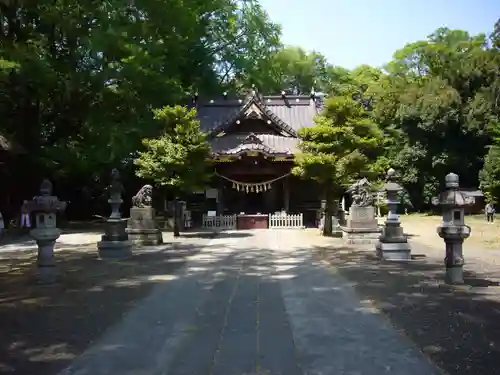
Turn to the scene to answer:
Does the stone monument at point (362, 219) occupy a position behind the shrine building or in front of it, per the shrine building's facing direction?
in front

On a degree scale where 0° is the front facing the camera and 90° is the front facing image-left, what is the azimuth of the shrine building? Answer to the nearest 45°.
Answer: approximately 0°

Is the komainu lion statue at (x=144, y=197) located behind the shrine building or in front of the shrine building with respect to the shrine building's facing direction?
in front

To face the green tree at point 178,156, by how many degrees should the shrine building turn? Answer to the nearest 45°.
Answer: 0° — it already faces it

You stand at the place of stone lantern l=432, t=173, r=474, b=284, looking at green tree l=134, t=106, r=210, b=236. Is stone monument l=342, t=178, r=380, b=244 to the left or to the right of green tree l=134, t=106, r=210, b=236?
right

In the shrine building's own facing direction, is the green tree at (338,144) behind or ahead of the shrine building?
ahead

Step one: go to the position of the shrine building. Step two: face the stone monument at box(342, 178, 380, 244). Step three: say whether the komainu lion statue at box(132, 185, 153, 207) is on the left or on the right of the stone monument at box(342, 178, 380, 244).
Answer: right
